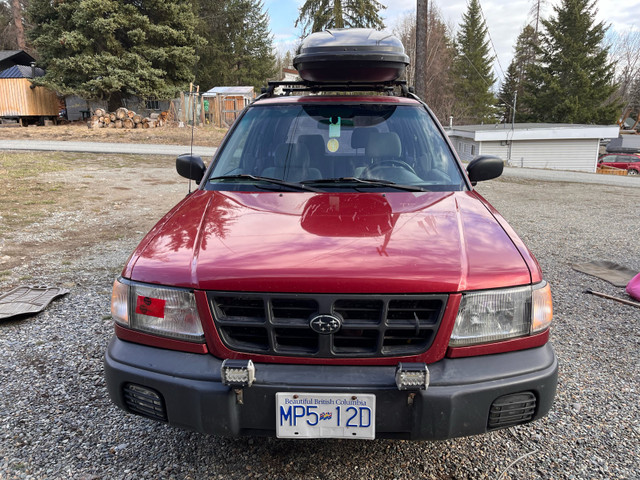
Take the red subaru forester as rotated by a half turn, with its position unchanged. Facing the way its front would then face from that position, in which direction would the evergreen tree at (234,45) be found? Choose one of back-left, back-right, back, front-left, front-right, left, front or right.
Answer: front

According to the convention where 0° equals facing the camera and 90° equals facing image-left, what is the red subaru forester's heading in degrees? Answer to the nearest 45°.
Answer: approximately 0°

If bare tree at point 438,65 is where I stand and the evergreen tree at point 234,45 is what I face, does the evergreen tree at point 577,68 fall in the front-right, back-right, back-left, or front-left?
back-left

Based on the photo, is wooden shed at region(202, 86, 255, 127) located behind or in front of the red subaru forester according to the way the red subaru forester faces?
behind

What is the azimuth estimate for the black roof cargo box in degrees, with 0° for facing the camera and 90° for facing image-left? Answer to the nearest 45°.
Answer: approximately 0°

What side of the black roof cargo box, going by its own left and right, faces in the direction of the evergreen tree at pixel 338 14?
back

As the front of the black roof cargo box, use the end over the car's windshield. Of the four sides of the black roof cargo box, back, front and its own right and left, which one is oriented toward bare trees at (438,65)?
back

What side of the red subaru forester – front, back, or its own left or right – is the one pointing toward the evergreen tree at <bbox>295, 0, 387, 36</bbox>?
back

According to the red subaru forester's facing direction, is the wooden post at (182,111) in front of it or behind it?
behind

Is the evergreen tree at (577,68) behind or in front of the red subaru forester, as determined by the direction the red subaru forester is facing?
behind
